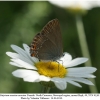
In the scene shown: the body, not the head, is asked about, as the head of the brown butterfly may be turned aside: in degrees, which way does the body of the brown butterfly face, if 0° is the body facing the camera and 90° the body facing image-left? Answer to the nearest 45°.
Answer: approximately 270°
